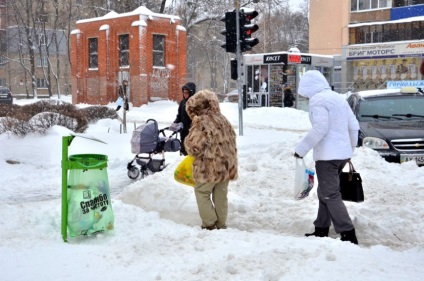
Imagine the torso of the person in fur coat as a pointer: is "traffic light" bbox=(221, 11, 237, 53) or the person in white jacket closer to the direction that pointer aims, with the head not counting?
the traffic light

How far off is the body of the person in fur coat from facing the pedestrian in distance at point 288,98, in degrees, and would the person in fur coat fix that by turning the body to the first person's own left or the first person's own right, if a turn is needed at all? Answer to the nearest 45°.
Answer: approximately 45° to the first person's own right

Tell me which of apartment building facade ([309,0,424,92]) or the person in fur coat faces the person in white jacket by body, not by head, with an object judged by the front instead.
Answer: the apartment building facade

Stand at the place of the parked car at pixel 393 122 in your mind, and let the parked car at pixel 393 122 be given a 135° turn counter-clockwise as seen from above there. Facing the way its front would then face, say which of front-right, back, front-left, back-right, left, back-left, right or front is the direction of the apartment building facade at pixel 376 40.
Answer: front-left

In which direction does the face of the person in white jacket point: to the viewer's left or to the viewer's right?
to the viewer's left

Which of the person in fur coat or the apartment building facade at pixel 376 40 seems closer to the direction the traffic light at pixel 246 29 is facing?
the person in fur coat

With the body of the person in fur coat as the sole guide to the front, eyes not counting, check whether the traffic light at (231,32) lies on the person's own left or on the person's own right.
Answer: on the person's own right

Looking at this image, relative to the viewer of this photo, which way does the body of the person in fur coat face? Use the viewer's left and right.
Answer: facing away from the viewer and to the left of the viewer

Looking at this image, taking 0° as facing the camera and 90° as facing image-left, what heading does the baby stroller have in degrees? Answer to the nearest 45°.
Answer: approximately 45°

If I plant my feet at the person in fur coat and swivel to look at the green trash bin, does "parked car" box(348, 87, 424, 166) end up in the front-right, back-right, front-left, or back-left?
back-right
